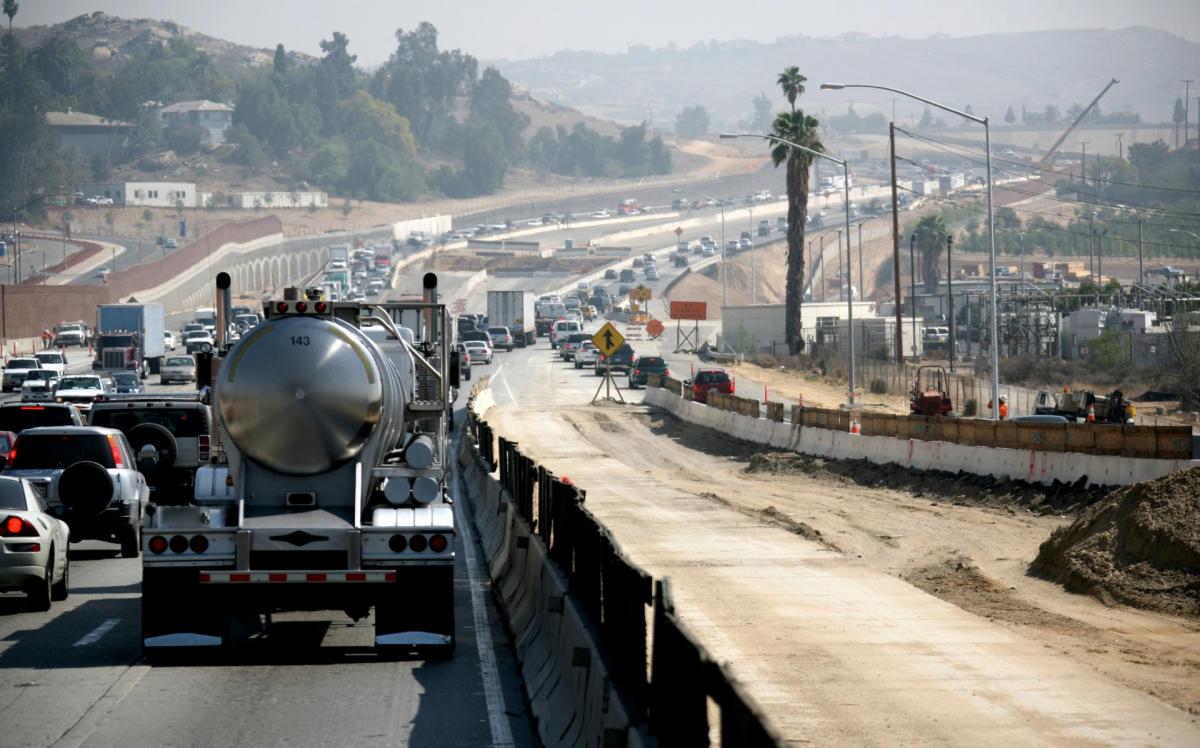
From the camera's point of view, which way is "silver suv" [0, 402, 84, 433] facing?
away from the camera

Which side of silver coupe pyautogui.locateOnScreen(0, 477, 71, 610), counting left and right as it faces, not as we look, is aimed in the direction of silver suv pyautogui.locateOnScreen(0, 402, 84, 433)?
front

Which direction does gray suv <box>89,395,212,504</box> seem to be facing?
away from the camera

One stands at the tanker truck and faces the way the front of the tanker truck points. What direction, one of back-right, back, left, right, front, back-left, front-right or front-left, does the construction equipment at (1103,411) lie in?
front-right

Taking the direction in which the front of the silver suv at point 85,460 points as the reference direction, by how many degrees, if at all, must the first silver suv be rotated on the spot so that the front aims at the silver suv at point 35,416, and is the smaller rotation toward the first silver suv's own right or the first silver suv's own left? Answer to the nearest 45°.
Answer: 0° — it already faces it

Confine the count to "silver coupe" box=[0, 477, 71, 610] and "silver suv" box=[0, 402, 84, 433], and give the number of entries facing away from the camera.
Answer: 2

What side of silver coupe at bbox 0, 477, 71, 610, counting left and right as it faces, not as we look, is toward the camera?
back

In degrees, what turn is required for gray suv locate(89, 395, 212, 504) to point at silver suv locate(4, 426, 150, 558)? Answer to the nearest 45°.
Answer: approximately 180°

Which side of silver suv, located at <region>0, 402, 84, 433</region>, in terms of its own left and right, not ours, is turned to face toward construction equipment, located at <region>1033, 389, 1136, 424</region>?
right

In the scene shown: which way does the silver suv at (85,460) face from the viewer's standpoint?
away from the camera

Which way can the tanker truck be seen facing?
away from the camera

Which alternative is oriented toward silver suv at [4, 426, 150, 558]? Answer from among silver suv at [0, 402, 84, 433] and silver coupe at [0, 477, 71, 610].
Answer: the silver coupe

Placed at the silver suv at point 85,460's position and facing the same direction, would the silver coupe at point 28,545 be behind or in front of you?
behind
